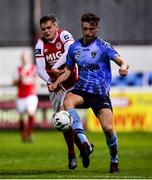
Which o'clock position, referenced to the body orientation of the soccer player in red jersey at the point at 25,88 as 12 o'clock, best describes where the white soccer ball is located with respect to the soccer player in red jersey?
The white soccer ball is roughly at 12 o'clock from the soccer player in red jersey.

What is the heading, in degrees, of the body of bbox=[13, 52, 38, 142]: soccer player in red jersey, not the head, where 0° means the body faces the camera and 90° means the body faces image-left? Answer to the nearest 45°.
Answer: approximately 0°

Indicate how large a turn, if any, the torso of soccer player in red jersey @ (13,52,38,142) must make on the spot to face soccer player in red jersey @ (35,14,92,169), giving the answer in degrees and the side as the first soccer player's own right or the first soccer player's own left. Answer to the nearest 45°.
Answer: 0° — they already face them

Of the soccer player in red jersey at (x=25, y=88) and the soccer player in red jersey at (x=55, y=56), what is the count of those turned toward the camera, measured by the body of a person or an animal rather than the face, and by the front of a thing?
2

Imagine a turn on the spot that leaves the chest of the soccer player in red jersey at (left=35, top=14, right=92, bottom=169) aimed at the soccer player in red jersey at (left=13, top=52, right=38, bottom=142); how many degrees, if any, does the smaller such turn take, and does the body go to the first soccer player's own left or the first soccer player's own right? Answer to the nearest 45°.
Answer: approximately 180°
